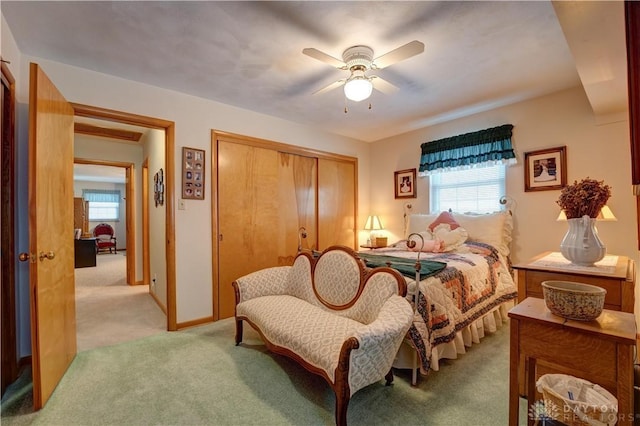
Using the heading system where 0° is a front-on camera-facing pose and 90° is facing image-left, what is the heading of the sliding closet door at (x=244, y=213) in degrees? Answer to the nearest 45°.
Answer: approximately 315°

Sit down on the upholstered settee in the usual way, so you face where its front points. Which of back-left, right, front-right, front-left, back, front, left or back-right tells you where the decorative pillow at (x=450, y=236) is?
back

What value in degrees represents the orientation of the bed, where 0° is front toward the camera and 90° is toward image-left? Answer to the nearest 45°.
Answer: approximately 45°

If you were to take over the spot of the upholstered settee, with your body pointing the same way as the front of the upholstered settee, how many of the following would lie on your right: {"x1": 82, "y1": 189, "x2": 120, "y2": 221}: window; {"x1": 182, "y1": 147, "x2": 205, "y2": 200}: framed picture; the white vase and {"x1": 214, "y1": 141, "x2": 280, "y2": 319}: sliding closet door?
3

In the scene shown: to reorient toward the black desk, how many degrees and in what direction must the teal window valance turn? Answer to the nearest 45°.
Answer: approximately 45° to its right

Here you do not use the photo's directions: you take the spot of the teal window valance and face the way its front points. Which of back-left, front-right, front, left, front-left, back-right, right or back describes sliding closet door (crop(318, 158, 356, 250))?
front-right

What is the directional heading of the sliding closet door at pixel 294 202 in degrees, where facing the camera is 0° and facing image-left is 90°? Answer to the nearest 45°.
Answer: approximately 315°

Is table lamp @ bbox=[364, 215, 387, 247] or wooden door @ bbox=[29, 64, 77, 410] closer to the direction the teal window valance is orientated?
the wooden door
